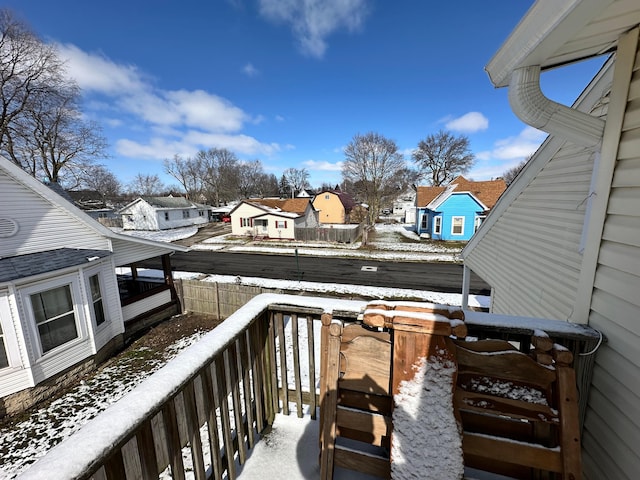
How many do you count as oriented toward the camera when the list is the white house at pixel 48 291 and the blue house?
1

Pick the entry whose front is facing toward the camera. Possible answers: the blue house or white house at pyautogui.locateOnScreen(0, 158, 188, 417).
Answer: the blue house

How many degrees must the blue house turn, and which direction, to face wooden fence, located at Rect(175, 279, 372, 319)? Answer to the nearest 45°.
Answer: approximately 45° to its right

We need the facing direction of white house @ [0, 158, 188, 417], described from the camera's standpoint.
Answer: facing away from the viewer and to the right of the viewer

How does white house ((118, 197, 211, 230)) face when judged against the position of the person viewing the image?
facing the viewer and to the left of the viewer

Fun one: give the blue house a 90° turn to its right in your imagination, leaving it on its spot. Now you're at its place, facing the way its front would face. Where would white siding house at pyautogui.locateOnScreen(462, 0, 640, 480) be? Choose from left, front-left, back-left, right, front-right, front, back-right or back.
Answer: left

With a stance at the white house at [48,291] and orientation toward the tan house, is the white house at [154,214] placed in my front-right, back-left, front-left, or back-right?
front-left

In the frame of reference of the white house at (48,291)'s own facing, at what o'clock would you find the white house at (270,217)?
the white house at (270,217) is roughly at 12 o'clock from the white house at (48,291).

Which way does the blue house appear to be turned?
toward the camera

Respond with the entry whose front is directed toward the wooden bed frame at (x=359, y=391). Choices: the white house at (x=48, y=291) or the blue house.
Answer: the blue house
